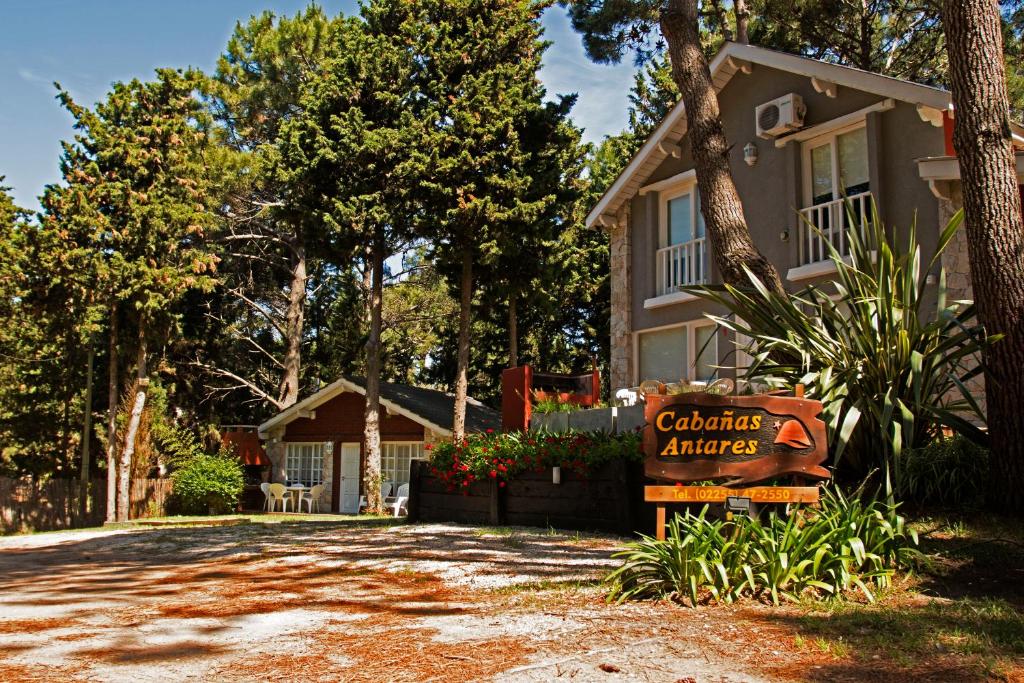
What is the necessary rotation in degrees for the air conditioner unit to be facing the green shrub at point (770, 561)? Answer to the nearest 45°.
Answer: approximately 45° to its left

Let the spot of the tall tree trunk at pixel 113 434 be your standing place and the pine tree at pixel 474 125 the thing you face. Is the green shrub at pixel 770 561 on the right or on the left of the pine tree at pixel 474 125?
right

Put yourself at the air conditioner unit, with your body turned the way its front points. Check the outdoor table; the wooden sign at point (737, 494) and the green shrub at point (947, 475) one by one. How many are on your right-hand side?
1

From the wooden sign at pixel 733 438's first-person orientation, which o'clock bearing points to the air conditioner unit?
The air conditioner unit is roughly at 6 o'clock from the wooden sign.

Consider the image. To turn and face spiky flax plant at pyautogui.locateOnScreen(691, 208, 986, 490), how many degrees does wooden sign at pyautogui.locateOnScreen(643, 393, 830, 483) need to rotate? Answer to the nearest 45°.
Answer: approximately 135° to its left

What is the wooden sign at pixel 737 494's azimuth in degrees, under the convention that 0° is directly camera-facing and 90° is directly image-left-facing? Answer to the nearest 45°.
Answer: approximately 0°

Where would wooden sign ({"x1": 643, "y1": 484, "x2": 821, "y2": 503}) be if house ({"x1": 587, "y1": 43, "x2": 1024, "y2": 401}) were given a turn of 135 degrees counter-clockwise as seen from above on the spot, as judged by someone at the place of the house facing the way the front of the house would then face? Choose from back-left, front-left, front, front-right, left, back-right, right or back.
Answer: right

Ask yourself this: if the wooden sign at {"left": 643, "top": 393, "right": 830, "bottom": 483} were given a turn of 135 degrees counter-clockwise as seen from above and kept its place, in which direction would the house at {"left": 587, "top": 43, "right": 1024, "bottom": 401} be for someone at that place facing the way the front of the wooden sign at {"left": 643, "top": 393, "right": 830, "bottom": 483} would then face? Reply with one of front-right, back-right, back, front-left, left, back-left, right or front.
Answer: front-left

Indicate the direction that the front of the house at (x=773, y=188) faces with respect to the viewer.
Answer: facing the viewer and to the left of the viewer

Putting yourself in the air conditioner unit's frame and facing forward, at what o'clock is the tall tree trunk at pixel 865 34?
The tall tree trunk is roughly at 5 o'clock from the air conditioner unit.

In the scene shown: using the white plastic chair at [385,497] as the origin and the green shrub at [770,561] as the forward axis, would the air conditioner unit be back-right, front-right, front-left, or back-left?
front-left

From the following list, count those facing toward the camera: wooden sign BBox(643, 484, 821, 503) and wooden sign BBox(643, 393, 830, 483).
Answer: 2

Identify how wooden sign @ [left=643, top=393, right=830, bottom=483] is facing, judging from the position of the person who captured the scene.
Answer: facing the viewer
